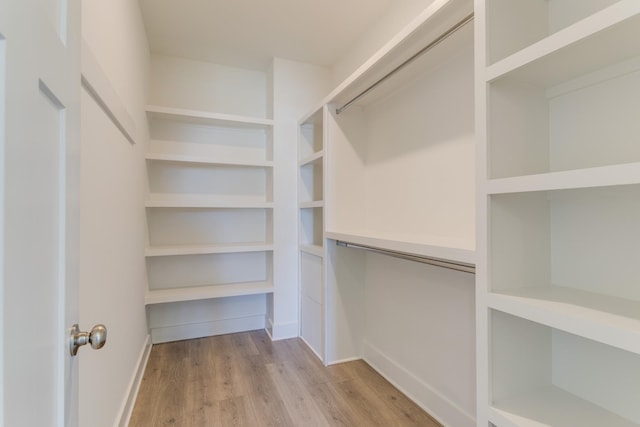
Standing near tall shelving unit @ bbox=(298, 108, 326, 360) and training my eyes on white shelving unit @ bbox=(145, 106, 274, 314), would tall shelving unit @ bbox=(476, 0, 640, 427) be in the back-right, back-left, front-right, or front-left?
back-left

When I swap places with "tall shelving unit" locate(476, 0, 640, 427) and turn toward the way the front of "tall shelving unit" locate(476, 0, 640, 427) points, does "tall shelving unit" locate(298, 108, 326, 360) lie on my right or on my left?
on my right

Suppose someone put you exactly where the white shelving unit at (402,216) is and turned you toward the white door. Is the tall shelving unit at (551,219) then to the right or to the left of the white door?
left

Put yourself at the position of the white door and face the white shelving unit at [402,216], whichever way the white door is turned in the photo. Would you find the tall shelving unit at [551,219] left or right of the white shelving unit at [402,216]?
right

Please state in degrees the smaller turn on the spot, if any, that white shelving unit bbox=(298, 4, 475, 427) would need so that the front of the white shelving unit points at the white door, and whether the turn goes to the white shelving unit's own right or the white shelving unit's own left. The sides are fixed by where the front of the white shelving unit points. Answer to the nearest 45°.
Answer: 0° — it already faces it

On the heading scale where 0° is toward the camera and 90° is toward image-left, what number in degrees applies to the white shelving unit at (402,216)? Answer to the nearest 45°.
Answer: approximately 45°

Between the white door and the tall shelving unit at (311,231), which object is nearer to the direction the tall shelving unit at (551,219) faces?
the white door

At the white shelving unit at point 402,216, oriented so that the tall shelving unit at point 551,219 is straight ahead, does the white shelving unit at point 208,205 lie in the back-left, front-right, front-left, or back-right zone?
back-right

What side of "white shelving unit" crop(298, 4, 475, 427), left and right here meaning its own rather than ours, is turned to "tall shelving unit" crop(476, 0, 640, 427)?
left

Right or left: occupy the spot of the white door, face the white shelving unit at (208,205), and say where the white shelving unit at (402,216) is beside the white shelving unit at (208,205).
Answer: right

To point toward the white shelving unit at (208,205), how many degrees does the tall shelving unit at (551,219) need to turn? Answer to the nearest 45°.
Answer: approximately 45° to its right

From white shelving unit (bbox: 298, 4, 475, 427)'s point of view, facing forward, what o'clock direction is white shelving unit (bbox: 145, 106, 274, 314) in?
white shelving unit (bbox: 145, 106, 274, 314) is roughly at 2 o'clock from white shelving unit (bbox: 298, 4, 475, 427).
